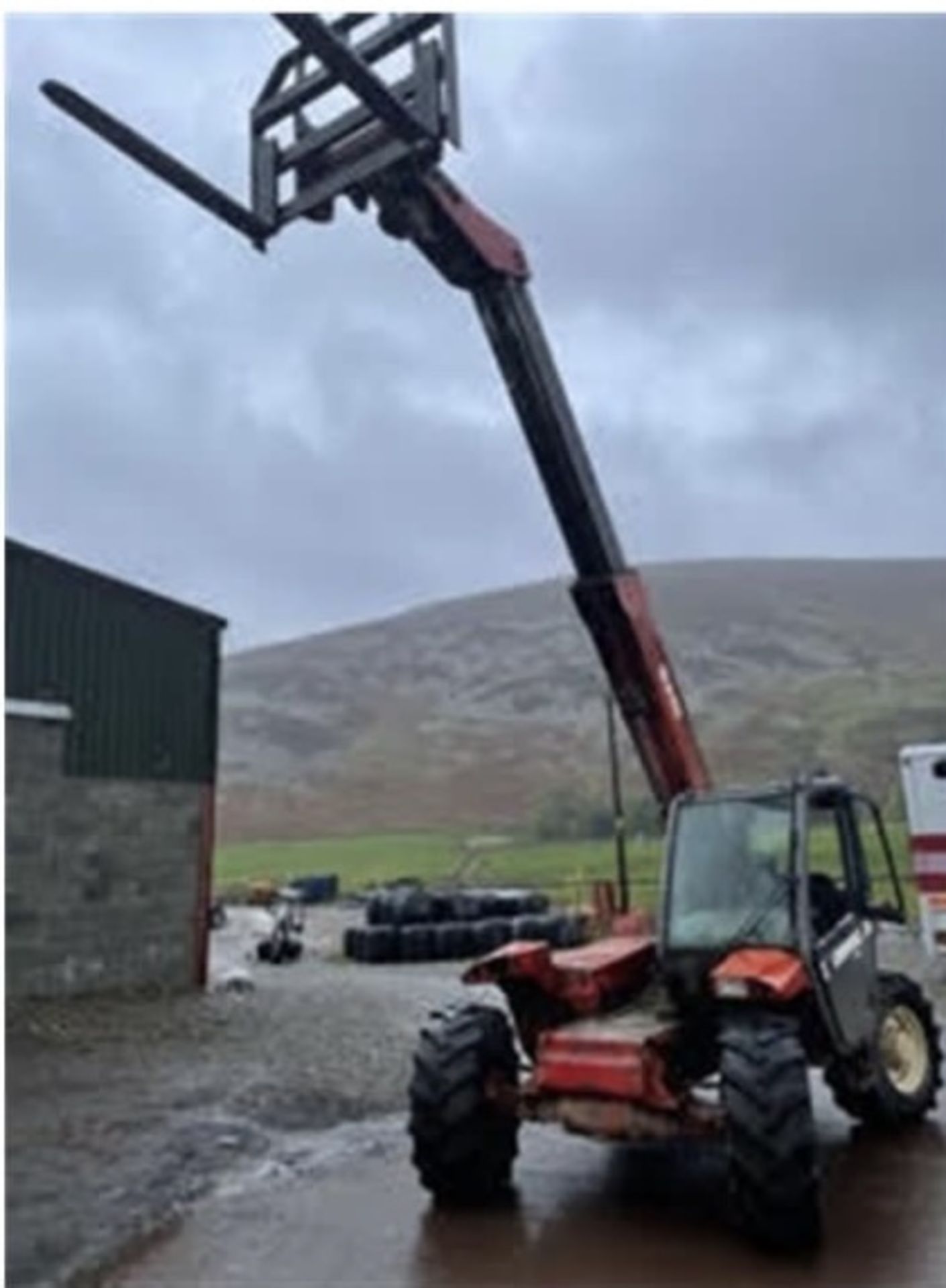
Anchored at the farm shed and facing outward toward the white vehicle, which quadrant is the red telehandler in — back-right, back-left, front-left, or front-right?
front-right

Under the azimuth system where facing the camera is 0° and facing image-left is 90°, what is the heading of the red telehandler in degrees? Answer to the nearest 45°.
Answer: approximately 45°

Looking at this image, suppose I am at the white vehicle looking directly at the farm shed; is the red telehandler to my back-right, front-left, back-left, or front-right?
front-left

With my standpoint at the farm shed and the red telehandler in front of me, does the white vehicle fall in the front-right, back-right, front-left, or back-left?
front-left

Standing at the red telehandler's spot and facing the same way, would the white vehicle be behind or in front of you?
behind

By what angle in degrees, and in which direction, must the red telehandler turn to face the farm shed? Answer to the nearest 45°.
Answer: approximately 90° to its right
